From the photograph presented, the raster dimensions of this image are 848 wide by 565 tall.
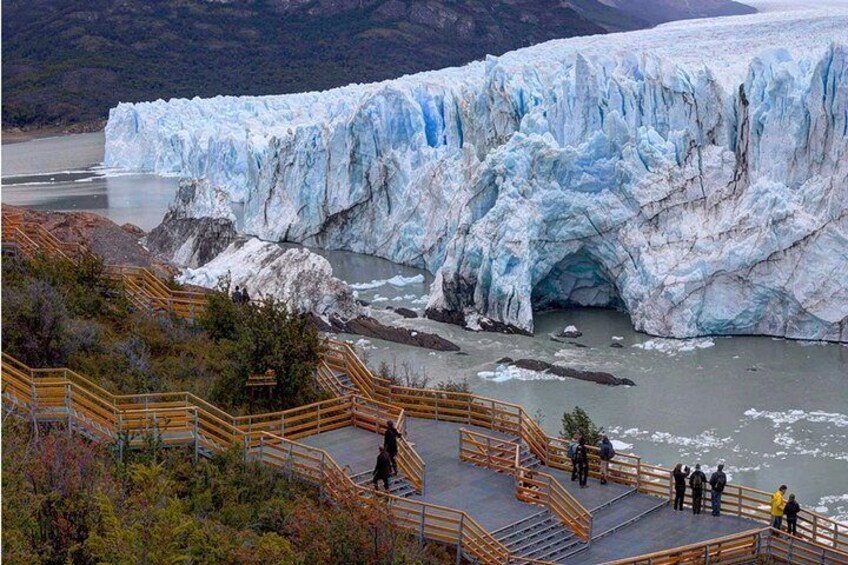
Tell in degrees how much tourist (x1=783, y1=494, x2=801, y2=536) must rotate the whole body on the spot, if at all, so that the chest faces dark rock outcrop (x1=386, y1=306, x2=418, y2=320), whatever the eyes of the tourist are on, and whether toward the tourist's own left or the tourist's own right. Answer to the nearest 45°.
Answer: approximately 45° to the tourist's own left

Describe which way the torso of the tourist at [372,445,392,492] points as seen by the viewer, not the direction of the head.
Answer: away from the camera

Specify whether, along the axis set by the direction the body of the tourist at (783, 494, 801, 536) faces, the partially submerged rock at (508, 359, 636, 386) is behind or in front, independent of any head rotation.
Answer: in front

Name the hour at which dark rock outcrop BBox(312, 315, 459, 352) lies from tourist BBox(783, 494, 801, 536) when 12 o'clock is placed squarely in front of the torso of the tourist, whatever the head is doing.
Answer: The dark rock outcrop is roughly at 11 o'clock from the tourist.

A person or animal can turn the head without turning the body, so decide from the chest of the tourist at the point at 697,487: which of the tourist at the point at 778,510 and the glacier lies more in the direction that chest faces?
the glacier

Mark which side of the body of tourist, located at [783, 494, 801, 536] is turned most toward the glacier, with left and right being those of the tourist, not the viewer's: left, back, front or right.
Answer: front

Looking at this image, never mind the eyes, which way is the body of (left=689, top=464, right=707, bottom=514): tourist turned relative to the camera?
away from the camera

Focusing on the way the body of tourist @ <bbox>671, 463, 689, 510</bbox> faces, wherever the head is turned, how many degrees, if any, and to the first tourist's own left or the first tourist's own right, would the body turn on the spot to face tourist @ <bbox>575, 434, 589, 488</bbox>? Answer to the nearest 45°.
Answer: approximately 90° to the first tourist's own left

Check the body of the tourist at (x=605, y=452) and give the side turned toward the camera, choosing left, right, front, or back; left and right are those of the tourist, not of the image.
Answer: back

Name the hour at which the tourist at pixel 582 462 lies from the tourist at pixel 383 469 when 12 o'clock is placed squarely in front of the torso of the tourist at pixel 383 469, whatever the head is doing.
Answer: the tourist at pixel 582 462 is roughly at 2 o'clock from the tourist at pixel 383 469.

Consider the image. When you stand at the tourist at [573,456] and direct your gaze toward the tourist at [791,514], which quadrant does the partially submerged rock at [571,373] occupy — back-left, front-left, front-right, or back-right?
back-left

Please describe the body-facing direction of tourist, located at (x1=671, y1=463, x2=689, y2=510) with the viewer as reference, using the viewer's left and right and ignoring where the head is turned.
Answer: facing away from the viewer

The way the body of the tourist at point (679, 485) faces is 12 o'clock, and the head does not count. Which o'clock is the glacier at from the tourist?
The glacier is roughly at 12 o'clock from the tourist.

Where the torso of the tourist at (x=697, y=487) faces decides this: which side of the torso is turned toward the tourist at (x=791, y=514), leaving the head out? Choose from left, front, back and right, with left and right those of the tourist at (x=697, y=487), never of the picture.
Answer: right
